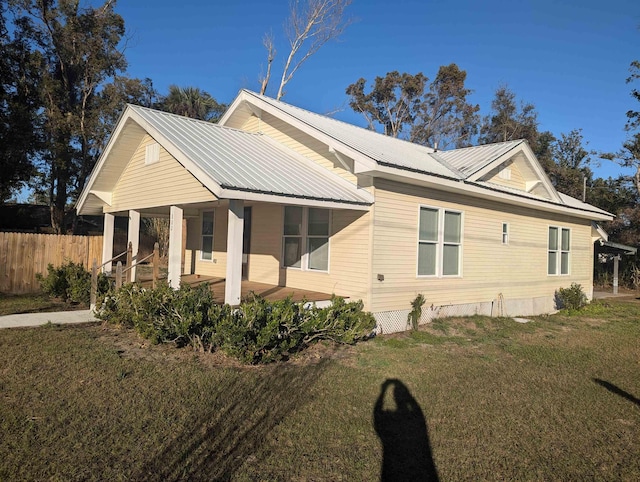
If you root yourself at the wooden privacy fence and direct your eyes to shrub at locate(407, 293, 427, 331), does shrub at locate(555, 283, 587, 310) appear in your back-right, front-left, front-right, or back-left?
front-left

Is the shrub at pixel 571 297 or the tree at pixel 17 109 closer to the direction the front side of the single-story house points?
the tree

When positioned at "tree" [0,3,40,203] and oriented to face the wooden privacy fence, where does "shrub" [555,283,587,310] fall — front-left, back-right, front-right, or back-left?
front-left

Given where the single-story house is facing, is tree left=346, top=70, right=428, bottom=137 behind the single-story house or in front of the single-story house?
behind

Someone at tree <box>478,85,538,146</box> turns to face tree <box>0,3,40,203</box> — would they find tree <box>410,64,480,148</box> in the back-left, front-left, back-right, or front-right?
front-right

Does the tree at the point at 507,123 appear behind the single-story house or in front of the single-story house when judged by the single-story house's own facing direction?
behind

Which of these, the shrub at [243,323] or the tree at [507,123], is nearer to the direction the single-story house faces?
the shrub

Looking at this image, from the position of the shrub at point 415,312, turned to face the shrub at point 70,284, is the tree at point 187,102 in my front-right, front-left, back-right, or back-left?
front-right

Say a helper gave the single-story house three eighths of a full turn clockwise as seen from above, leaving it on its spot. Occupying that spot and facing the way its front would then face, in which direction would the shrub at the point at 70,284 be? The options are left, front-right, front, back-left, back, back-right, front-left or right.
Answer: left
